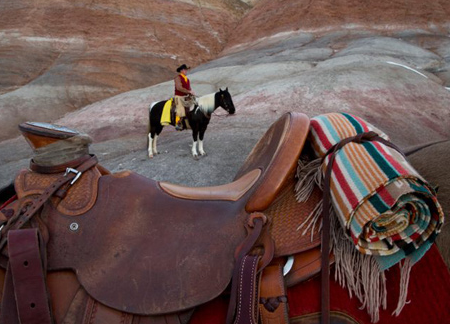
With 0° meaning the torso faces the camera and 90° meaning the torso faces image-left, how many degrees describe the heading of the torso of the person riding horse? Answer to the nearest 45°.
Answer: approximately 270°

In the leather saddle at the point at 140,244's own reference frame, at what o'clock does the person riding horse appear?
The person riding horse is roughly at 3 o'clock from the leather saddle.

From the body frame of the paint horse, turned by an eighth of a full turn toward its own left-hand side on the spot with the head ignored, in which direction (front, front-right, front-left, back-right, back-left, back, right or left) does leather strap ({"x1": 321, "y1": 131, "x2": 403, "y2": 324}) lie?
back-right

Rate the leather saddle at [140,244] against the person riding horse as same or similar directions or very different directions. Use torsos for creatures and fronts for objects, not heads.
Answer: very different directions

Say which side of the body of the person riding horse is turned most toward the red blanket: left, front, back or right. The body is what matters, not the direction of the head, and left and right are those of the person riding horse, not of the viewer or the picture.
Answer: right

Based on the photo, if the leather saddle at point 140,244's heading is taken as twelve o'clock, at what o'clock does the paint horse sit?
The paint horse is roughly at 3 o'clock from the leather saddle.

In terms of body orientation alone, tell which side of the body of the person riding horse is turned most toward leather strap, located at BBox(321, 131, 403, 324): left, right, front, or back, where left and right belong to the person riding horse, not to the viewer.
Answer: right

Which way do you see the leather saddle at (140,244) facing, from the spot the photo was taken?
facing to the left of the viewer

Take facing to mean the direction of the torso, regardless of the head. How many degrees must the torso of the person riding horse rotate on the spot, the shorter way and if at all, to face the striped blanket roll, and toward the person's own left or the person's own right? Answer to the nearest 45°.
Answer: approximately 90° to the person's own right

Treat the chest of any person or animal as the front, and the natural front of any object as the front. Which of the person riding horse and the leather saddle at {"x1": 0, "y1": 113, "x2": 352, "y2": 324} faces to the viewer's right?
the person riding horse

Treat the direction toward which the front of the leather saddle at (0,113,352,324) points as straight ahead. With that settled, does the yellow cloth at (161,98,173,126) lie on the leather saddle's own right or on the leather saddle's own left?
on the leather saddle's own right

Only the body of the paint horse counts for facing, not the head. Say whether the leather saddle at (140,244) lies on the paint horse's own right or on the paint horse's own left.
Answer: on the paint horse's own right

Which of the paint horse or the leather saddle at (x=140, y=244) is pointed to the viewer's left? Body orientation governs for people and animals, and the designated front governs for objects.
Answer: the leather saddle

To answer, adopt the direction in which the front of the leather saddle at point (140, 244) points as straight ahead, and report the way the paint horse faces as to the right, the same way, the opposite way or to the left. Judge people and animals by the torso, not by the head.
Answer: the opposite way

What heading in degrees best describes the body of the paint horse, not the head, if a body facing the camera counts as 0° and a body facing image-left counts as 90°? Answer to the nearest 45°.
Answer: approximately 270°

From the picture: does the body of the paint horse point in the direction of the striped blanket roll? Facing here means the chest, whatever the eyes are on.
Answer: no

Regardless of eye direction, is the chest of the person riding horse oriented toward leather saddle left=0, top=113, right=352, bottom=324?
no
